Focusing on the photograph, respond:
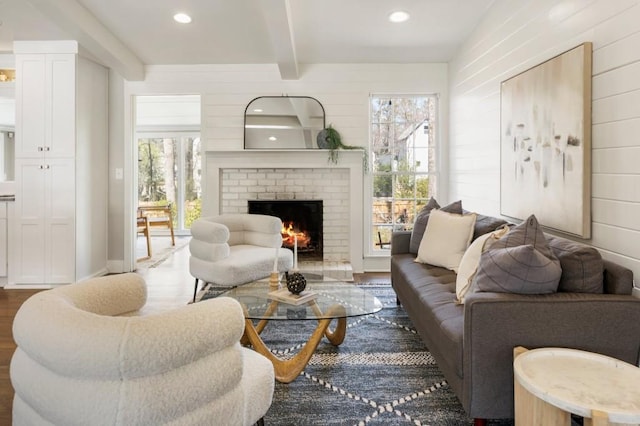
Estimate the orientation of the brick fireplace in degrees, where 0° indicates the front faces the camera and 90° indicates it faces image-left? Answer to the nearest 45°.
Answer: approximately 0°

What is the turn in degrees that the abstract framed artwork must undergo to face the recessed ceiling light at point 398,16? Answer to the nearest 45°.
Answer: approximately 90° to its right

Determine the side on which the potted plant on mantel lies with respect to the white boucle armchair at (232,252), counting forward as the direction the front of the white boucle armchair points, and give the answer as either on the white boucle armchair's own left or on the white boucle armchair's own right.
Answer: on the white boucle armchair's own left

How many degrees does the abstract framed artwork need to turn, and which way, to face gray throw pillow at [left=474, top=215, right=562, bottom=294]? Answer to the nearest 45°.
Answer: approximately 45° to its left

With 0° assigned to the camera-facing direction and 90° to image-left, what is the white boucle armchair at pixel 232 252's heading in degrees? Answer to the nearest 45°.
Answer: approximately 315°

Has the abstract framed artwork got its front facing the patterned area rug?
yes

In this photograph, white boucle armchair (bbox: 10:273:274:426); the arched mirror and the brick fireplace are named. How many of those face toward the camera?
2

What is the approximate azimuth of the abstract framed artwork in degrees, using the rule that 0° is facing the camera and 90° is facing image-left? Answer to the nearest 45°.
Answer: approximately 45°

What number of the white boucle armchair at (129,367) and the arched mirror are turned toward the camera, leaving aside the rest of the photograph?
1

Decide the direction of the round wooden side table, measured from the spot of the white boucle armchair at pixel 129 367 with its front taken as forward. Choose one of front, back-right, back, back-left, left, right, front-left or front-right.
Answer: front-right

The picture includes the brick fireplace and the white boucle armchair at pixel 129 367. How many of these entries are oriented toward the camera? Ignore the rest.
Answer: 1
